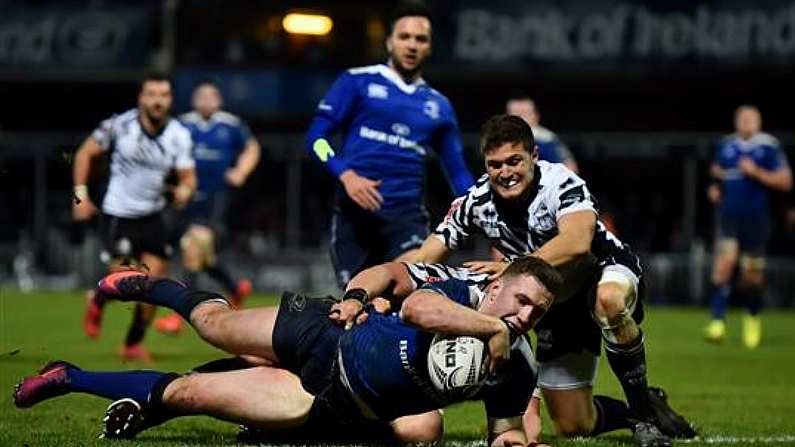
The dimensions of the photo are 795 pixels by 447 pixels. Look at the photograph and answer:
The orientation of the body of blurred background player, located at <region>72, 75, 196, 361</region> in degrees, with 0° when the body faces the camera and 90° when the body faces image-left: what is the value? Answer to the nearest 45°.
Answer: approximately 315°

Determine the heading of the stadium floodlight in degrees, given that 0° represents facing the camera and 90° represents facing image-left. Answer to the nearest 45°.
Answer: approximately 0°

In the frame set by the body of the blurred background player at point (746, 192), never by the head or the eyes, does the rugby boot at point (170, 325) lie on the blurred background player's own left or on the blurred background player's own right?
on the blurred background player's own right

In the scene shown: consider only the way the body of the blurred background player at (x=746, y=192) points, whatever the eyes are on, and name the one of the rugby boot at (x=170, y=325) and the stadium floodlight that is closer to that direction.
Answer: the rugby boot

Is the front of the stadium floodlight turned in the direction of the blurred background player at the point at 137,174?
yes

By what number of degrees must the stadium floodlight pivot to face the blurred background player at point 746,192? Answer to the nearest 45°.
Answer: approximately 45° to its left

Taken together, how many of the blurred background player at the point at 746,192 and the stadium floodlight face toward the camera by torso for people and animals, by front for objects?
2
